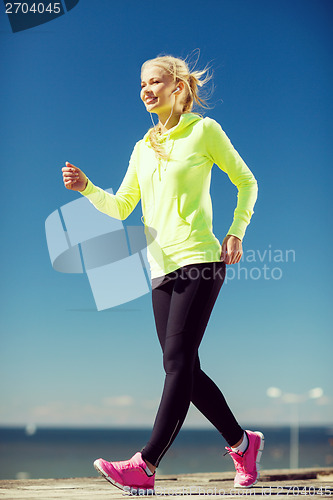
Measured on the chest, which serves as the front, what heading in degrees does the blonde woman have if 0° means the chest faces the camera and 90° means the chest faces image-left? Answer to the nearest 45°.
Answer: approximately 45°
